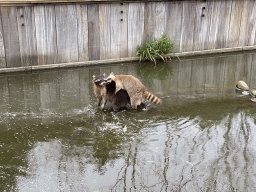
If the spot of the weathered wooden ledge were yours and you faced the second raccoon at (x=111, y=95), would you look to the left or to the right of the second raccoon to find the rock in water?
left

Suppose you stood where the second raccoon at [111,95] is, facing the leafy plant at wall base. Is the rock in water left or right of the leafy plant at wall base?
right

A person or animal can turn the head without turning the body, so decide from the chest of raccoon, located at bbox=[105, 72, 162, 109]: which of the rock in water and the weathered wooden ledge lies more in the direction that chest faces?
the weathered wooden ledge

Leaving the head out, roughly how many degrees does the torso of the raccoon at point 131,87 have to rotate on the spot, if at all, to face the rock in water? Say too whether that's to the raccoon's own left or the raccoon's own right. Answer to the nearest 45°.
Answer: approximately 135° to the raccoon's own right

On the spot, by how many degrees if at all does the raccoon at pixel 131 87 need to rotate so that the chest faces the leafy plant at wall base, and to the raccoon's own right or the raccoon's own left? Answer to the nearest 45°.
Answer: approximately 90° to the raccoon's own right

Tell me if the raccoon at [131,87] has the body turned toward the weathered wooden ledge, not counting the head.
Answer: no

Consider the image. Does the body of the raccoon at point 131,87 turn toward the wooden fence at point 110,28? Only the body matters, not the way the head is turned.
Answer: no

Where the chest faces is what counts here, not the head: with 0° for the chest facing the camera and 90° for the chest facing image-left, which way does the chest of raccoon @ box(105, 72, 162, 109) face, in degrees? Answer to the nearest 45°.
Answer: approximately 90°

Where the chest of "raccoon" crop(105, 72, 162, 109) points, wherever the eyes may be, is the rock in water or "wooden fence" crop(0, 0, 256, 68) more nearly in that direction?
the wooden fence
